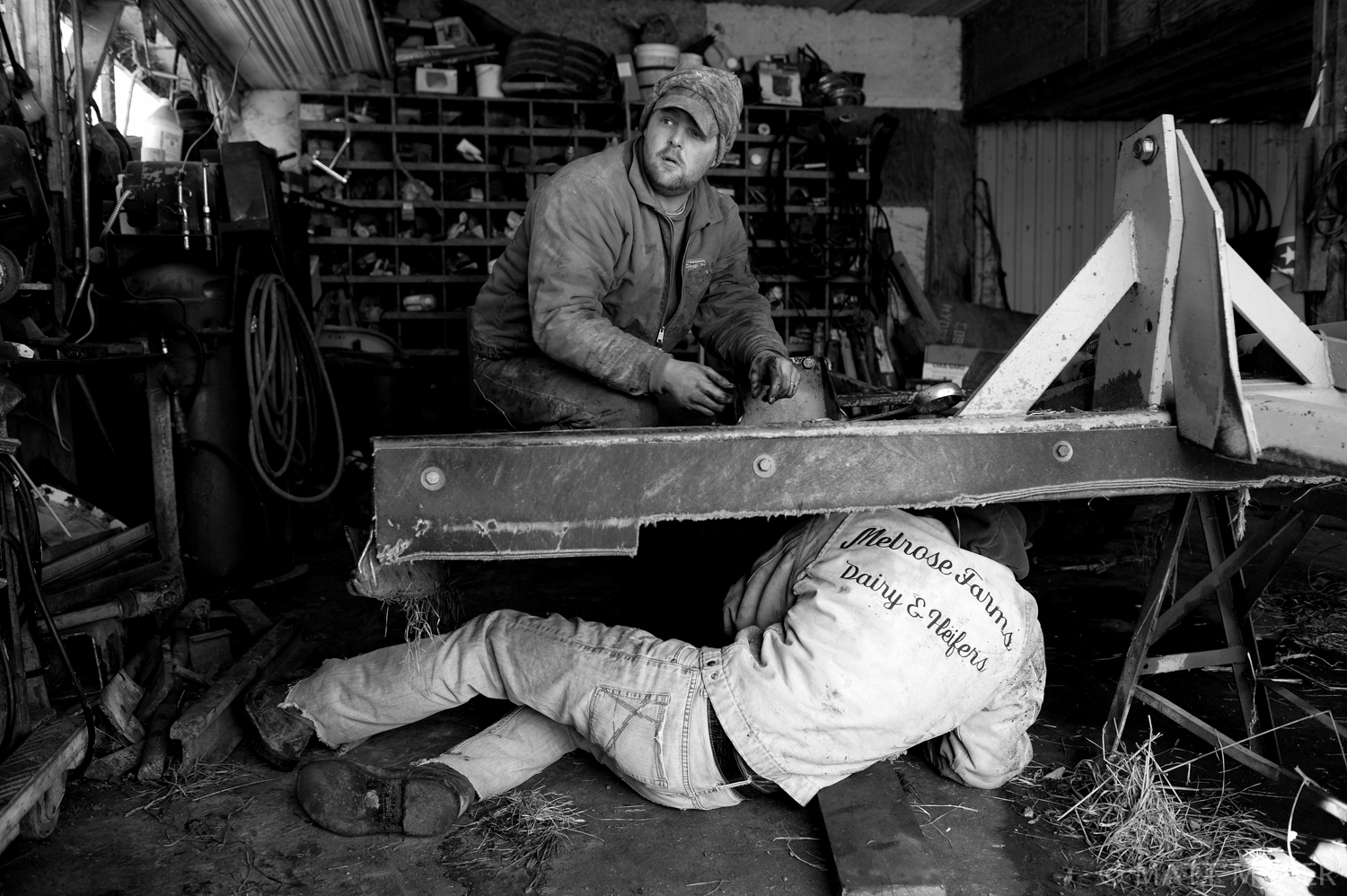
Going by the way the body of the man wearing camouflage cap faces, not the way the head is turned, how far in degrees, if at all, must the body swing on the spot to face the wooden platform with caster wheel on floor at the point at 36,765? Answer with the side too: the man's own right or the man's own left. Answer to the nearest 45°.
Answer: approximately 90° to the man's own right

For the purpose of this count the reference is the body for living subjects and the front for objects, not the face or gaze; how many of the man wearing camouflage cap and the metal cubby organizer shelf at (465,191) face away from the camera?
0

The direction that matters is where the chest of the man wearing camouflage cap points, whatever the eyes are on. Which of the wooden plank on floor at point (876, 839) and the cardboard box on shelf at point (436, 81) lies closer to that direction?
the wooden plank on floor

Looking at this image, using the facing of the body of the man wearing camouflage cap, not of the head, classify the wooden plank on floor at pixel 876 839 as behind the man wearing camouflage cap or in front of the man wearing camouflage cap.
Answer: in front

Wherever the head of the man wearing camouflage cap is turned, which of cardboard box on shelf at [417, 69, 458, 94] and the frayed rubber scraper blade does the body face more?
the frayed rubber scraper blade

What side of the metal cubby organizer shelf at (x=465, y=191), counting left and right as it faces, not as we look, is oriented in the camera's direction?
front

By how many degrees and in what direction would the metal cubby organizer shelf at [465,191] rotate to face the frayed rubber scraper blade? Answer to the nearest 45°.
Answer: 0° — it already faces it

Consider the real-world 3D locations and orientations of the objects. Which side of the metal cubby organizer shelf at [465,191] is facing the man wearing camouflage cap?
front
